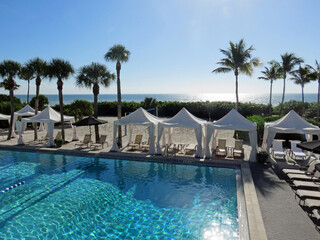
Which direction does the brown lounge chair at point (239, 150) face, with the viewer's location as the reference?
facing the viewer

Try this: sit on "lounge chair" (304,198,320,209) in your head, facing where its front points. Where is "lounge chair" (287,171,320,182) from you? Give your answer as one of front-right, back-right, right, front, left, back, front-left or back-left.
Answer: right

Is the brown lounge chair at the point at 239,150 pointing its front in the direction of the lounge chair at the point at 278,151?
no

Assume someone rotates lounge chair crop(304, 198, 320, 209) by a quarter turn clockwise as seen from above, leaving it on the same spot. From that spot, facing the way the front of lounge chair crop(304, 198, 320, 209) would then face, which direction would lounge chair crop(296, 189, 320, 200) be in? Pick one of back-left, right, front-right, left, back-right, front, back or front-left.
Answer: front

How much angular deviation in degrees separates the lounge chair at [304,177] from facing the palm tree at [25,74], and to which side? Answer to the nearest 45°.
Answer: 0° — it already faces it

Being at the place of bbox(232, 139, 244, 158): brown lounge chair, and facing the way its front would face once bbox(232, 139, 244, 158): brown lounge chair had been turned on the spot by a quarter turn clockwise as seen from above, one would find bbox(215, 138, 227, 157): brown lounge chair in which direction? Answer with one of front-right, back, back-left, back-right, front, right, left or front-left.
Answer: front

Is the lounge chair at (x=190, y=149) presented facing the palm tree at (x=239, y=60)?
no

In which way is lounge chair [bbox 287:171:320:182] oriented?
to the viewer's left

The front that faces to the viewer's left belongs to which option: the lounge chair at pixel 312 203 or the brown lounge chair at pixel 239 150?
the lounge chair

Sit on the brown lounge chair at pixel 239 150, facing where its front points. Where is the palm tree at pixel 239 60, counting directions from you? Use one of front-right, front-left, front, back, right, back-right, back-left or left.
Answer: back

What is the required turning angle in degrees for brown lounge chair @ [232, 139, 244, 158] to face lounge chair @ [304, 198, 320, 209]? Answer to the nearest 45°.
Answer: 0° — it already faces it

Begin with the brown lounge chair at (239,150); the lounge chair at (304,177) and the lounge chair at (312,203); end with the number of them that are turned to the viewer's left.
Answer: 2

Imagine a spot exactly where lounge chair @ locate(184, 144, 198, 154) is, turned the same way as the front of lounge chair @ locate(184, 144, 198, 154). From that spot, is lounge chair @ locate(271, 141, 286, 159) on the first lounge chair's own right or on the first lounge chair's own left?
on the first lounge chair's own left

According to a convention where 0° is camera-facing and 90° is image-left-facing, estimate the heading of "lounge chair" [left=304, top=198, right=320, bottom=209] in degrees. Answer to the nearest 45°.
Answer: approximately 90°
